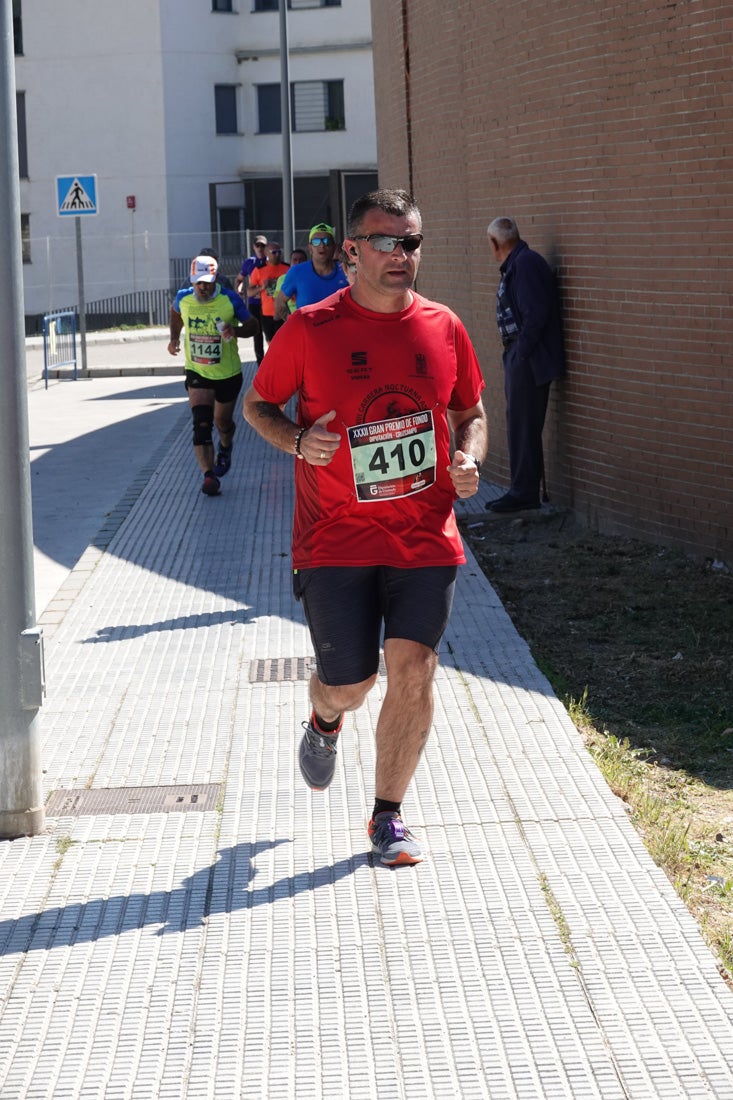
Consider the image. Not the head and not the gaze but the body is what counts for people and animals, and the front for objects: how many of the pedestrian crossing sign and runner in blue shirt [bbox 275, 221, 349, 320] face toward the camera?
2

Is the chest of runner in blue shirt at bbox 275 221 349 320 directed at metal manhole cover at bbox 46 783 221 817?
yes

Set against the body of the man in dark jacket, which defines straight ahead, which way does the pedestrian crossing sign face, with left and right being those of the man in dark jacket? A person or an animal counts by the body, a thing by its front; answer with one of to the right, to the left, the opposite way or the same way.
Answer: to the left

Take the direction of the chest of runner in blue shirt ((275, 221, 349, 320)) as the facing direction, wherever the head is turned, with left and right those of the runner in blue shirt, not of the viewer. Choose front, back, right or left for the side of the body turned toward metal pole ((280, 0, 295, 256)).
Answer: back

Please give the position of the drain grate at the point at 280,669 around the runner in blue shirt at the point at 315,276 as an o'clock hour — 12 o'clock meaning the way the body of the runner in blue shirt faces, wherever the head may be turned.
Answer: The drain grate is roughly at 12 o'clock from the runner in blue shirt.

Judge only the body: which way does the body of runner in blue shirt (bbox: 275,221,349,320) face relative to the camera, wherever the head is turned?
toward the camera

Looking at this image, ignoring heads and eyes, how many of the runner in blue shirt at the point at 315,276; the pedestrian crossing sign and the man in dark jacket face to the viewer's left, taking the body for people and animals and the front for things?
1

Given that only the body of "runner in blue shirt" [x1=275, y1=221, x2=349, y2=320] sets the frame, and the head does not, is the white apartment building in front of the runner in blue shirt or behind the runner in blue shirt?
behind

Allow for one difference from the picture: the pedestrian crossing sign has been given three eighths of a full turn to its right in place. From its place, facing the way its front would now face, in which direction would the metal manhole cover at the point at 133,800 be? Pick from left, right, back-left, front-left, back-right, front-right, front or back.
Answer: back-left

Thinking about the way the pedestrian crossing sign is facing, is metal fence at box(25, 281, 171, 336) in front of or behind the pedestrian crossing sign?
behind

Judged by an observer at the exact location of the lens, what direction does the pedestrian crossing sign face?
facing the viewer

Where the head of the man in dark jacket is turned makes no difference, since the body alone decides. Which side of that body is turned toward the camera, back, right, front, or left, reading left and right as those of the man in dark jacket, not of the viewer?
left
